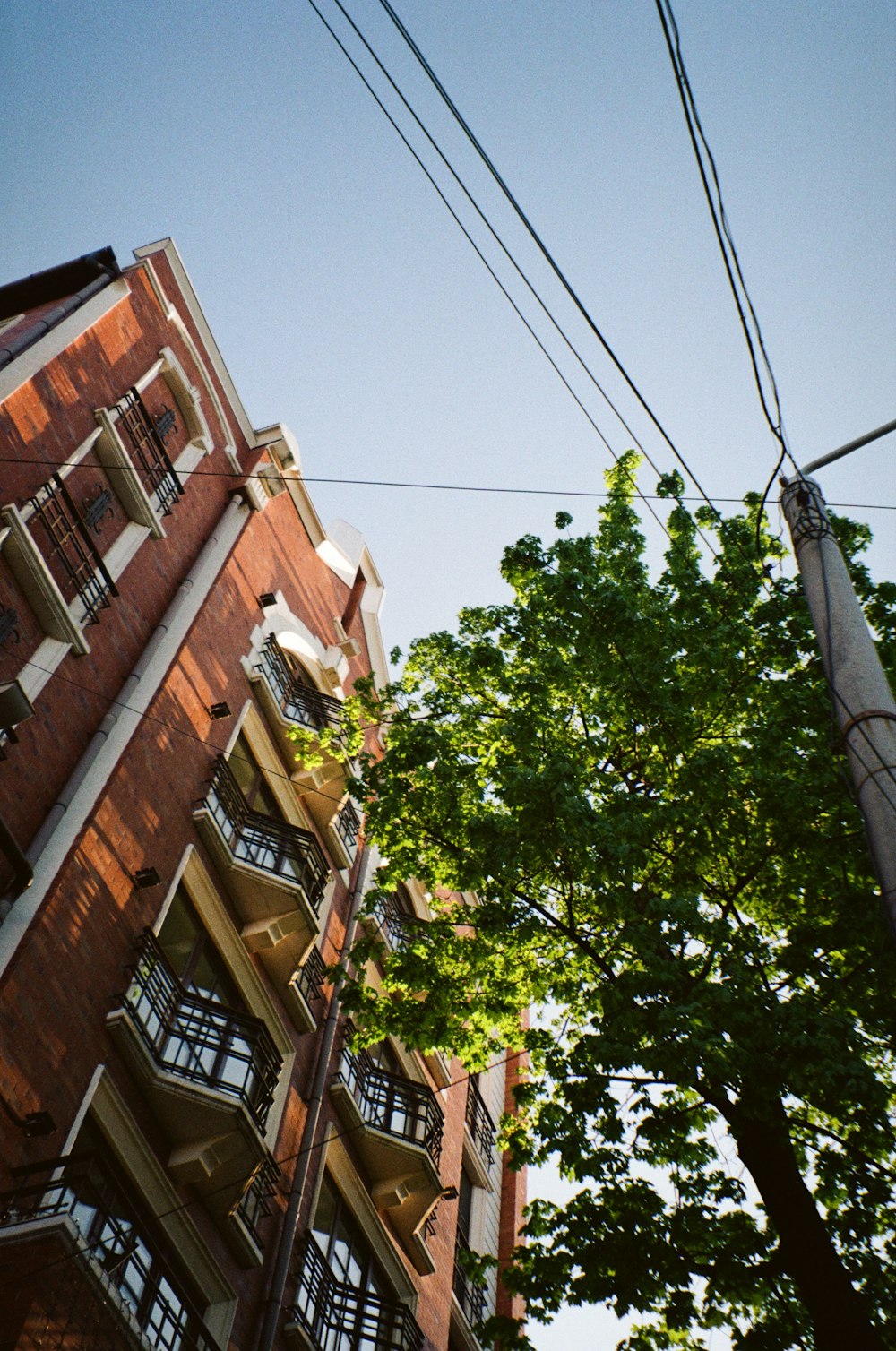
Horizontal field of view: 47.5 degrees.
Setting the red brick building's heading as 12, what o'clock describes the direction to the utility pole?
The utility pole is roughly at 1 o'clock from the red brick building.

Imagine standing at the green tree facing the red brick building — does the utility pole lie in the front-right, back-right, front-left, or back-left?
back-left

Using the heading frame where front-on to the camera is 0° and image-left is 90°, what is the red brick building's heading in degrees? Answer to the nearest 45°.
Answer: approximately 315°

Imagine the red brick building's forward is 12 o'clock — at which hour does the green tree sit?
The green tree is roughly at 12 o'clock from the red brick building.
